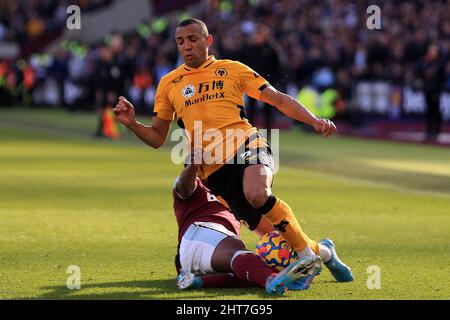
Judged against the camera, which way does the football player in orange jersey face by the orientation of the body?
toward the camera
